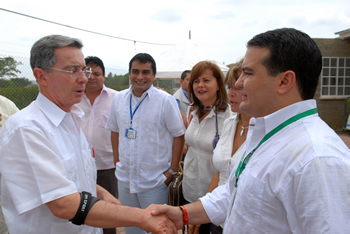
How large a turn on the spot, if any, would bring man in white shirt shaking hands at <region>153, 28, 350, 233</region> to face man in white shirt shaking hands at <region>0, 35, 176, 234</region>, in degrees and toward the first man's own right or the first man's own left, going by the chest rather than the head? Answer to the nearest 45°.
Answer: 0° — they already face them

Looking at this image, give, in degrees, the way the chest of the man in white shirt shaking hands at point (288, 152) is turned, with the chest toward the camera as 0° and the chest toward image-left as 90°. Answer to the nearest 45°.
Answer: approximately 90°

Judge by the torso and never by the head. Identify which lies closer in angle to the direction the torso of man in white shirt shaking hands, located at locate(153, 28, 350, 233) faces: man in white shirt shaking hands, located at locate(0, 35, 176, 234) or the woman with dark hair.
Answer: the man in white shirt shaking hands
